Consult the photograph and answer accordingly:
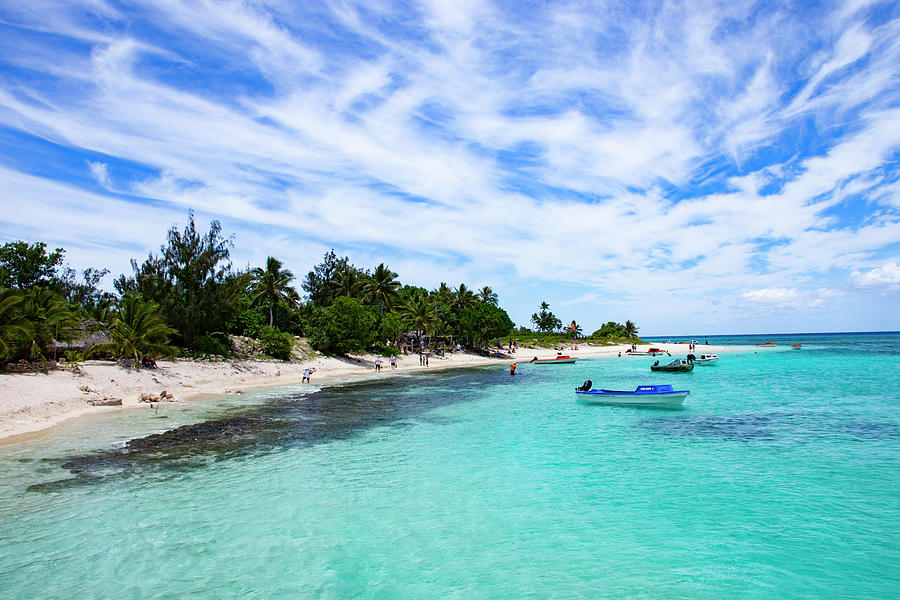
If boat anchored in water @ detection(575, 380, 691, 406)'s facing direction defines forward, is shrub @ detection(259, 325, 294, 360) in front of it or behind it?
behind

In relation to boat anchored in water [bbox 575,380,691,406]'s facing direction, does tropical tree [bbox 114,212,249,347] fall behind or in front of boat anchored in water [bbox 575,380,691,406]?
behind

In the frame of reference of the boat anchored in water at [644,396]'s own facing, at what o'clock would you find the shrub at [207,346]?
The shrub is roughly at 6 o'clock from the boat anchored in water.

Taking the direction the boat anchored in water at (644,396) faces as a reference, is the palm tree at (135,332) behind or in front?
behind

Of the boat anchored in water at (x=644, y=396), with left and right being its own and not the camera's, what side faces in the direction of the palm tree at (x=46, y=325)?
back

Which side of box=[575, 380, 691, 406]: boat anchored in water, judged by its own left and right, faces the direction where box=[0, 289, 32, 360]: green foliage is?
back

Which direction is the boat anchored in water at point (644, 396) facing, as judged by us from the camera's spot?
facing to the right of the viewer

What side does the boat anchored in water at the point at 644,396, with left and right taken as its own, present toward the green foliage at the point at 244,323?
back

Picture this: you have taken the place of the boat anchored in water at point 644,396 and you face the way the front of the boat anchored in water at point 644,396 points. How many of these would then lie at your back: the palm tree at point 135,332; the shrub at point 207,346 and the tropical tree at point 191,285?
3
